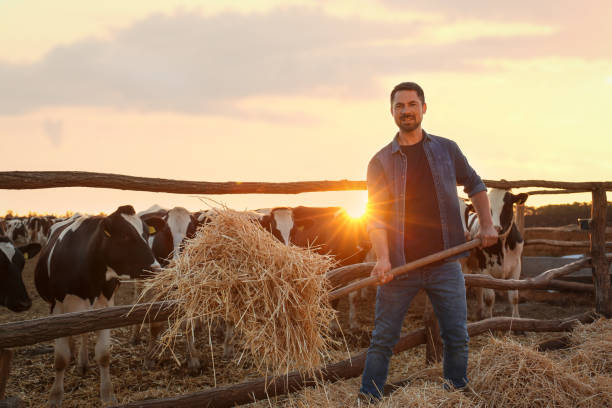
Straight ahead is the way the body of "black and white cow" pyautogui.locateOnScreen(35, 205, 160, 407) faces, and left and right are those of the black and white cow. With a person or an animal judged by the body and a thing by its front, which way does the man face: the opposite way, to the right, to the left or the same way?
to the right

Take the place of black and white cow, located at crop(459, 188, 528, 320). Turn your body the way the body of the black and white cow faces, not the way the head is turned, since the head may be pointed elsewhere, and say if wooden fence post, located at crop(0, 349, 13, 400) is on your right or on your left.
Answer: on your right

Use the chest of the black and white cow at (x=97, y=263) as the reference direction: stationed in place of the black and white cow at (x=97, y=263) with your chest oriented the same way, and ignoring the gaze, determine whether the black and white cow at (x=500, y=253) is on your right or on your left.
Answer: on your left

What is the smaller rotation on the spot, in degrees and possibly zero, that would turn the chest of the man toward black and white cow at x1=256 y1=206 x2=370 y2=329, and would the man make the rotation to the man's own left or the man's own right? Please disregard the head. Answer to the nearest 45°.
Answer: approximately 180°
